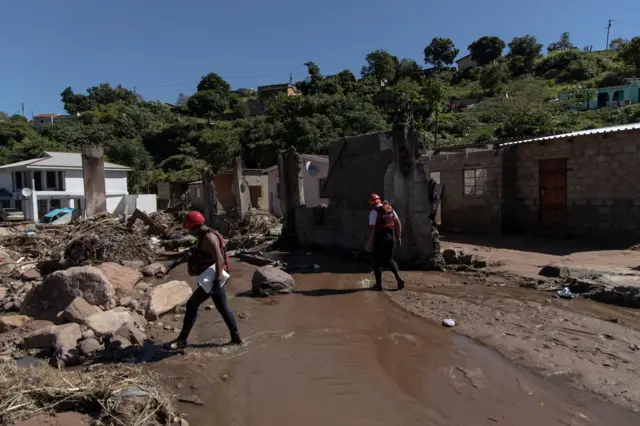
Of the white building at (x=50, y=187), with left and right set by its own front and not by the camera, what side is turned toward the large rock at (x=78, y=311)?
front

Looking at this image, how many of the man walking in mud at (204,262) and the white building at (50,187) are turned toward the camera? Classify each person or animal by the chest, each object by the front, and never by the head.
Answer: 1

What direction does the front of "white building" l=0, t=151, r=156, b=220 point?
toward the camera

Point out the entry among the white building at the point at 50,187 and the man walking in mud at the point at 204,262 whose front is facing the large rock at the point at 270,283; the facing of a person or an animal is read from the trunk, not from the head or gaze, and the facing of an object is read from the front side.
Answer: the white building

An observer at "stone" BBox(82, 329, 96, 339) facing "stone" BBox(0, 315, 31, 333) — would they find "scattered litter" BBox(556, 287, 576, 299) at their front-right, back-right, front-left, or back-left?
back-right

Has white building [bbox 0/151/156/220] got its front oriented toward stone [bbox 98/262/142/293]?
yes

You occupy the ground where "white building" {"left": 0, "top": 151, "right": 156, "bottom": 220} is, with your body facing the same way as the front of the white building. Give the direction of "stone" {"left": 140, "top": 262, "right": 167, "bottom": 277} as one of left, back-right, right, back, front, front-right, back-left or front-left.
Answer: front

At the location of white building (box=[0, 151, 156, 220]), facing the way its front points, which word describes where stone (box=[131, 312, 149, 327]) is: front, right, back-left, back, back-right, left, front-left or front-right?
front

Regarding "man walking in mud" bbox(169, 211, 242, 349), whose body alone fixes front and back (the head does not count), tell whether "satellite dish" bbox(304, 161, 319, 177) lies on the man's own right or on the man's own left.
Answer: on the man's own right

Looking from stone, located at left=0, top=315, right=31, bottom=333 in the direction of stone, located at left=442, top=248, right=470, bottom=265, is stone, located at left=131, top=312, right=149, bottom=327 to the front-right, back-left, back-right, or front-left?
front-right

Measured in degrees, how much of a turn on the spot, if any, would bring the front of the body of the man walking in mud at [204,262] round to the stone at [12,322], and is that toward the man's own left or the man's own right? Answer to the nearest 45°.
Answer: approximately 45° to the man's own right

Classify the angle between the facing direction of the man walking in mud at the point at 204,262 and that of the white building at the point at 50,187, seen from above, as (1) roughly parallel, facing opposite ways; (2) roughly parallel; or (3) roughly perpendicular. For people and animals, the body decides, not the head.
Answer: roughly perpendicular

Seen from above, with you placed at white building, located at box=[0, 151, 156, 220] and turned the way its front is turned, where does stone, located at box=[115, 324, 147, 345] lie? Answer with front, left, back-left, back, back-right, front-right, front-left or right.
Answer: front

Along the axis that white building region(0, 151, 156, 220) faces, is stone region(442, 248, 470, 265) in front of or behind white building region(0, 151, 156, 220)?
in front

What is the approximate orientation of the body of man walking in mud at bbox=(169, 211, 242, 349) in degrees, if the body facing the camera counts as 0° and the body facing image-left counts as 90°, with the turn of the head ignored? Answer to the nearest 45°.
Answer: approximately 90°
